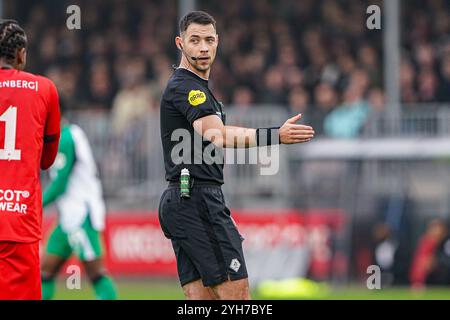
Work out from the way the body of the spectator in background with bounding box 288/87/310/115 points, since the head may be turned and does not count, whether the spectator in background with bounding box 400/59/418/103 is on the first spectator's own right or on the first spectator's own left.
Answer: on the first spectator's own left

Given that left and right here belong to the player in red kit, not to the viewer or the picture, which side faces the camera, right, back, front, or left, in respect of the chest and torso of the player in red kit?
back

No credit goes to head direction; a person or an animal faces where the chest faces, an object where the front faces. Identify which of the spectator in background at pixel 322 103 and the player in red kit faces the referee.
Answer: the spectator in background

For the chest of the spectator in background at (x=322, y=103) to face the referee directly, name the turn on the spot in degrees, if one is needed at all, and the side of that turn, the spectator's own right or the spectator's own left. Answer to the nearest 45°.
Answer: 0° — they already face them

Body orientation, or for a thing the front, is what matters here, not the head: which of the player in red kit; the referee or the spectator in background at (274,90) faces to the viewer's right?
the referee

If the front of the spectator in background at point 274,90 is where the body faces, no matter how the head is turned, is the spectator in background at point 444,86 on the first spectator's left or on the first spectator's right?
on the first spectator's left
